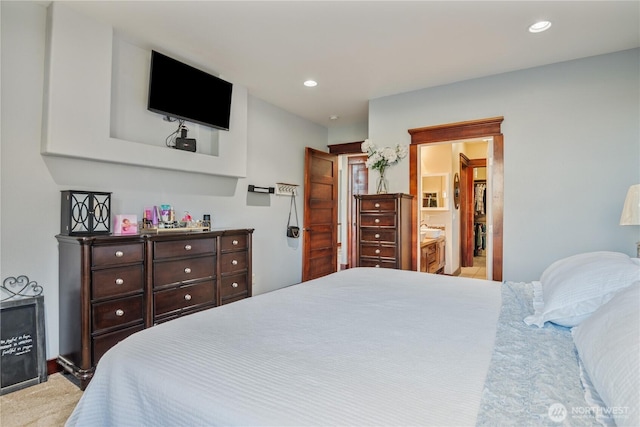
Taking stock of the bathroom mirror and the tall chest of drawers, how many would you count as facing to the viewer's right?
0

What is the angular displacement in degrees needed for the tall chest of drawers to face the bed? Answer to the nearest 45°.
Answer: approximately 45° to its left

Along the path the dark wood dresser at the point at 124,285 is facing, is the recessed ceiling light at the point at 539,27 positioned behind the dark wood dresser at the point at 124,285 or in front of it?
in front

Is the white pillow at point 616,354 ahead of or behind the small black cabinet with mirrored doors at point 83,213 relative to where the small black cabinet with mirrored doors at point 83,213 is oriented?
ahead

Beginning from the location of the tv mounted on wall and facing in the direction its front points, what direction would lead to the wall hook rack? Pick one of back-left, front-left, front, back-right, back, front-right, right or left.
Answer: left

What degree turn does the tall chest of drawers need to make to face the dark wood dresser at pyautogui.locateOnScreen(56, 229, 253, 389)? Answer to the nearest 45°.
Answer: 0° — it already faces it

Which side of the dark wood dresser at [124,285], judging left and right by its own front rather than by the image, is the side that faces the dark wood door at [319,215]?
left

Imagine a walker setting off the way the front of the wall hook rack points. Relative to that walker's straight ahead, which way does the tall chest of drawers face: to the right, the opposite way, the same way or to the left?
to the right

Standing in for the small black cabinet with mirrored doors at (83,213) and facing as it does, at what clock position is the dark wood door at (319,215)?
The dark wood door is roughly at 10 o'clock from the small black cabinet with mirrored doors.

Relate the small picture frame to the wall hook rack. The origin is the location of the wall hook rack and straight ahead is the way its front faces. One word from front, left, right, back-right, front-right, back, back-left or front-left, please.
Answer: right

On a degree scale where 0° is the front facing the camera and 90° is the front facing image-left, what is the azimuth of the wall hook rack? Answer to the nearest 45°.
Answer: approximately 315°

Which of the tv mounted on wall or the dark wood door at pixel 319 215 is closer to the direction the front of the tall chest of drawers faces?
the tv mounted on wall

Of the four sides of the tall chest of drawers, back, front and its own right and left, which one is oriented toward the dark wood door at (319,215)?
right
